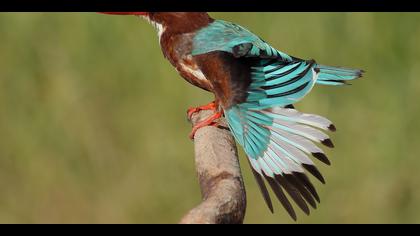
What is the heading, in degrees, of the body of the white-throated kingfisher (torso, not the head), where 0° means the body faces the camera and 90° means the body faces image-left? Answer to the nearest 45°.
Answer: approximately 90°
